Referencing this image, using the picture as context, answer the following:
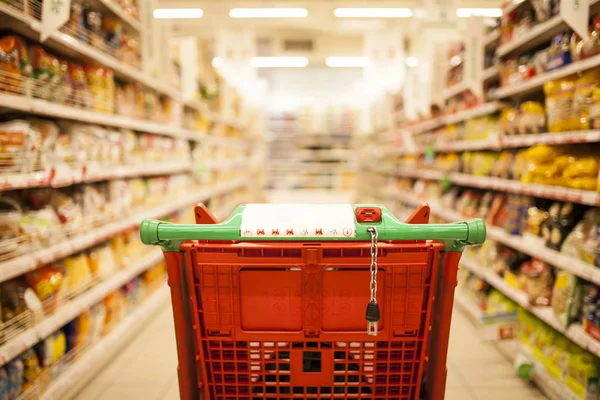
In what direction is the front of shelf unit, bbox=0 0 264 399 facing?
to the viewer's right

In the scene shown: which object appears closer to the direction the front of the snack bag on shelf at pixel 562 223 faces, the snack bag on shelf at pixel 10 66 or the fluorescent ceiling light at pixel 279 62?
the snack bag on shelf

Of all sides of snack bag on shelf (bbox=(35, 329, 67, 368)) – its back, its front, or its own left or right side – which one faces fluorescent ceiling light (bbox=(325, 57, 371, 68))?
left

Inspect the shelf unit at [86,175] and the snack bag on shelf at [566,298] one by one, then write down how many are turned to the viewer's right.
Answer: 1

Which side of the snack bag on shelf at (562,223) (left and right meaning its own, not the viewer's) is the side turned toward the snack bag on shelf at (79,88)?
front

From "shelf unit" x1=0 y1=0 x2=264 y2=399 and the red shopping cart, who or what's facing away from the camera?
the red shopping cart

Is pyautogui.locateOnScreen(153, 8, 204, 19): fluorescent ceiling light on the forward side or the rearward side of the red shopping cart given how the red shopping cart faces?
on the forward side

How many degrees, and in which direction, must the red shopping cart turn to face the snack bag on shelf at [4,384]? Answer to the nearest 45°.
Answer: approximately 90° to its left

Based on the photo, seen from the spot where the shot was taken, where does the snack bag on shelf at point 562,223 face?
facing the viewer and to the left of the viewer

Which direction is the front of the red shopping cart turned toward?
away from the camera

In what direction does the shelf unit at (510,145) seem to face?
to the viewer's left

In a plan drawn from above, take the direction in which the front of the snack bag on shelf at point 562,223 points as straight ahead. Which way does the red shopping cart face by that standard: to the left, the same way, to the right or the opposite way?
to the right

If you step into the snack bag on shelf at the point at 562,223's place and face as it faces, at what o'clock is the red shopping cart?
The red shopping cart is roughly at 11 o'clock from the snack bag on shelf.

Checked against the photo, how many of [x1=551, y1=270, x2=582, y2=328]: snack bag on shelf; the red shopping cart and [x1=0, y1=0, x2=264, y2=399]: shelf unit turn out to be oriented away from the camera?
1

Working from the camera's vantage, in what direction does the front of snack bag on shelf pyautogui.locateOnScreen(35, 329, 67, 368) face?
facing the viewer and to the right of the viewer
